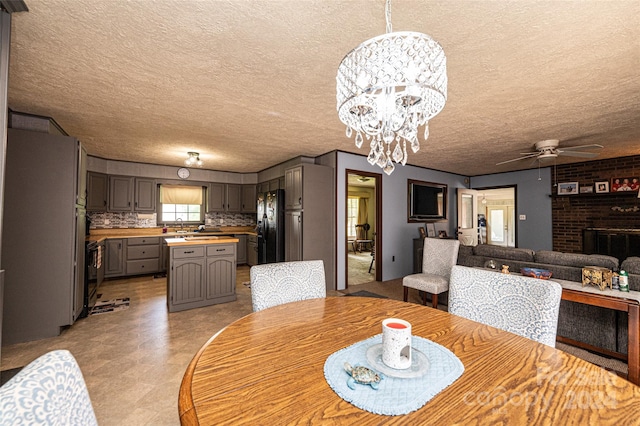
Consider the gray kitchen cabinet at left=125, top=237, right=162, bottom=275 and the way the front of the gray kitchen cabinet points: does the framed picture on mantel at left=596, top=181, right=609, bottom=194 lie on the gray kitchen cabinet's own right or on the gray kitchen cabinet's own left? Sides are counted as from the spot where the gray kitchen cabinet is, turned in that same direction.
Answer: on the gray kitchen cabinet's own left

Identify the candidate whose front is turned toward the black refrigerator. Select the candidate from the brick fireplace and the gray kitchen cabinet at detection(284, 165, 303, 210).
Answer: the brick fireplace

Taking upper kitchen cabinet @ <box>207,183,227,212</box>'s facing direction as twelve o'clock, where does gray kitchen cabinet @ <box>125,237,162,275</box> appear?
The gray kitchen cabinet is roughly at 2 o'clock from the upper kitchen cabinet.

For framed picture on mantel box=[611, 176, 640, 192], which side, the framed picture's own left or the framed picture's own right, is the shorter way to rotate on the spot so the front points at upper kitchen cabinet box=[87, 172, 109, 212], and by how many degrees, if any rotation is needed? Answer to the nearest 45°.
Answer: approximately 45° to the framed picture's own right

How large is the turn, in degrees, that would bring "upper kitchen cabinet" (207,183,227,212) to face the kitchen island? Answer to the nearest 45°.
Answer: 0° — it already faces it

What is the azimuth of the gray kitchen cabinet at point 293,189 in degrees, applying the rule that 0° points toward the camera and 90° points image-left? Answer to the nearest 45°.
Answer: approximately 45°

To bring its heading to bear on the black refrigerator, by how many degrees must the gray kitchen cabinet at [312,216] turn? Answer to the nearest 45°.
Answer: approximately 90° to its right

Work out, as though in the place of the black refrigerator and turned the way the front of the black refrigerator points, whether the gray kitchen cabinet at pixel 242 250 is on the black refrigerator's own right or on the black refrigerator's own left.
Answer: on the black refrigerator's own right

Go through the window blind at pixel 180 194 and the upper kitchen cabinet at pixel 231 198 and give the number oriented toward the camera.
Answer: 2

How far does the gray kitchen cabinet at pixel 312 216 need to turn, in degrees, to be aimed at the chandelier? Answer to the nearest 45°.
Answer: approximately 45° to its left

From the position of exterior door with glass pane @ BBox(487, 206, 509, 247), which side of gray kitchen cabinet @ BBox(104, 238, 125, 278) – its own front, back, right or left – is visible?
left
